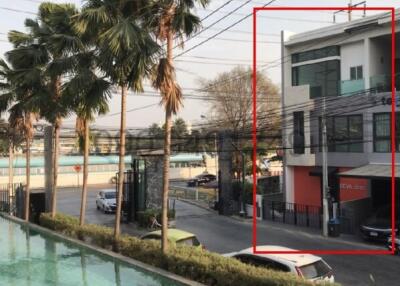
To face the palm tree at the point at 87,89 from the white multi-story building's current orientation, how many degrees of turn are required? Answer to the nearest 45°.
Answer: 0° — it already faces it

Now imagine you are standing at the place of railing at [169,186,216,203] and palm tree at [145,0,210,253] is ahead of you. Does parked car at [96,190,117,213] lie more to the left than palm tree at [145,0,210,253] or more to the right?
right

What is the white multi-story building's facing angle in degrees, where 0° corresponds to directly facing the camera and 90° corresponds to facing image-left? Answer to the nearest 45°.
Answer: approximately 45°

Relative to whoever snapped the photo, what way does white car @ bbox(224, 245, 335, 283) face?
facing away from the viewer and to the left of the viewer

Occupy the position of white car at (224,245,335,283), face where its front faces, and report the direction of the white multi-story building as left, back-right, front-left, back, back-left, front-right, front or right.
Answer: front-right

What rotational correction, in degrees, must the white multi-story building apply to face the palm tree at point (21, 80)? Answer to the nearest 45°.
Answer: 0° — it already faces it
